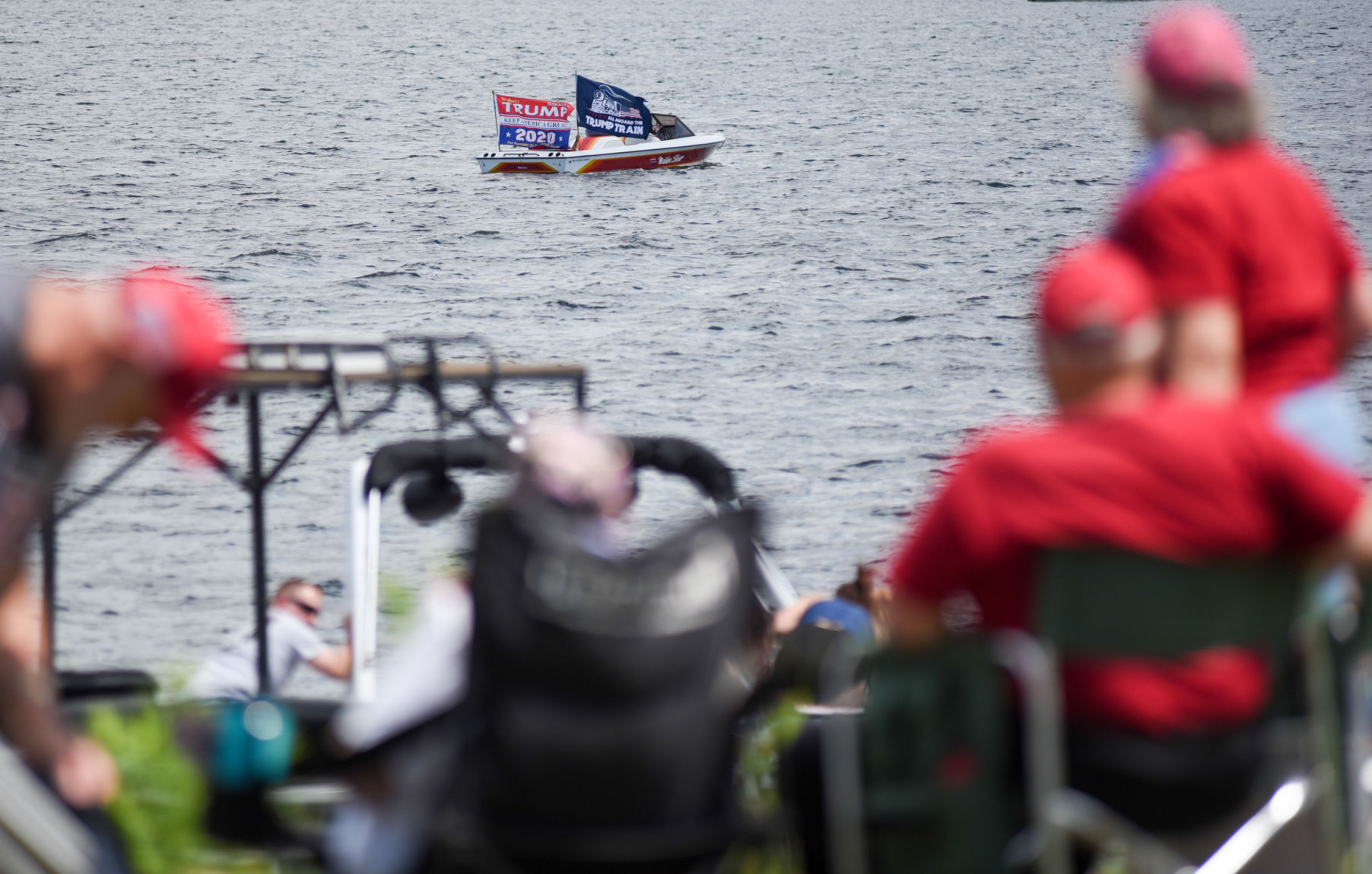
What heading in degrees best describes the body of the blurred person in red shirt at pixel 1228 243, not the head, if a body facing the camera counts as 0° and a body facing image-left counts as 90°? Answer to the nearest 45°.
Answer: approximately 135°

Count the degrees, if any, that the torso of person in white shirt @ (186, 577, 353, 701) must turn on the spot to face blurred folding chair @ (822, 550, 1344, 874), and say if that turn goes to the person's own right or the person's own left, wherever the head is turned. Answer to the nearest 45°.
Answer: approximately 90° to the person's own right

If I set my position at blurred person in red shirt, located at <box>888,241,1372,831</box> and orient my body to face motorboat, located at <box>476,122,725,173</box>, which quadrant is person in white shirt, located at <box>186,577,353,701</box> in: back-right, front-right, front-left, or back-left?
front-left

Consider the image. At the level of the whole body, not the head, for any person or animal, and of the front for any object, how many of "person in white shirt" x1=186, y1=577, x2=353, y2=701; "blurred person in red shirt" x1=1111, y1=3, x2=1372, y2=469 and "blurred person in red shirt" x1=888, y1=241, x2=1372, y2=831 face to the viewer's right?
1

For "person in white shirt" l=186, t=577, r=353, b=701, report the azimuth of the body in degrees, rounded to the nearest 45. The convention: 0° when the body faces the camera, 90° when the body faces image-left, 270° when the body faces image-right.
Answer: approximately 270°

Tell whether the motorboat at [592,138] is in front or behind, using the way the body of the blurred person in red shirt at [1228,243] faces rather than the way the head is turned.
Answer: in front

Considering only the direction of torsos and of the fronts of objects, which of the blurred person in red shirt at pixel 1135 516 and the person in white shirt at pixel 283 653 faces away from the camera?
the blurred person in red shirt

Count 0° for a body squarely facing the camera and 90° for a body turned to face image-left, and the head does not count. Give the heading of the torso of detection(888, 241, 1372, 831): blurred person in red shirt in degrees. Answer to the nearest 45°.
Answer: approximately 180°

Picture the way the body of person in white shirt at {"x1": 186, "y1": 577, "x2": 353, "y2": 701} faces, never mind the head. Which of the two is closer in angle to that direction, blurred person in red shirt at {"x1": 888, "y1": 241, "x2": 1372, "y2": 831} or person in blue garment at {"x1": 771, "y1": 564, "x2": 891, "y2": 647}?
the person in blue garment

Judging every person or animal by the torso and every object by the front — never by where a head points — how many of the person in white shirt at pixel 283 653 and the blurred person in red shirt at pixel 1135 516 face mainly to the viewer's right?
1

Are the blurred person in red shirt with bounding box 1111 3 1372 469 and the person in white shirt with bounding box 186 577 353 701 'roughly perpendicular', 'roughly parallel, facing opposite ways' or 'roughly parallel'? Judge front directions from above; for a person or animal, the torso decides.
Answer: roughly perpendicular

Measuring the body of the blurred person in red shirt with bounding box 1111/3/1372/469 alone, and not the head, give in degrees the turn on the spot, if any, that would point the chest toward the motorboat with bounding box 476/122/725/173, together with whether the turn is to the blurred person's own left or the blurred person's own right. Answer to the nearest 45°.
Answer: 0° — they already face it

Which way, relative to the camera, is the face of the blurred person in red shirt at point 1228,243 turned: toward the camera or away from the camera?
away from the camera

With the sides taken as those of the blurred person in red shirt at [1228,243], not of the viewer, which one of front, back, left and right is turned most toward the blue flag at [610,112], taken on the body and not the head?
front

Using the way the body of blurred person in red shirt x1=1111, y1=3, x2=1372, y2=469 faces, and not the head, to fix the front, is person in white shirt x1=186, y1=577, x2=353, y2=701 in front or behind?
in front
